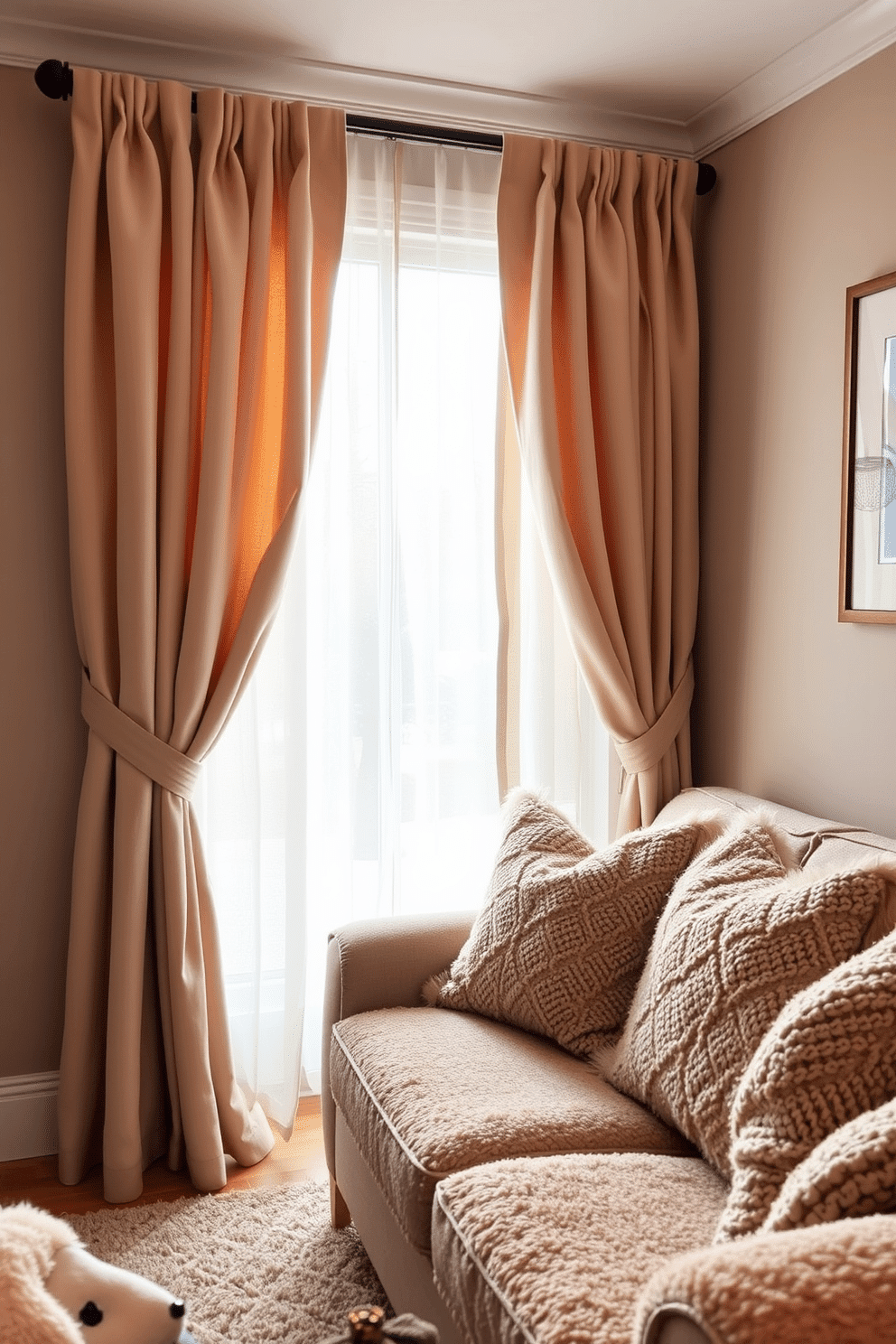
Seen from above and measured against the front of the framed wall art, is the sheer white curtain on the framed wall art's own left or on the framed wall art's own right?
on the framed wall art's own right

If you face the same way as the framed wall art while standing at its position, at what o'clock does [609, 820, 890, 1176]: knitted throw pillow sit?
The knitted throw pillow is roughly at 11 o'clock from the framed wall art.

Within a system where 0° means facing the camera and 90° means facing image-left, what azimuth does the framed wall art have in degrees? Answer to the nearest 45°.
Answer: approximately 45°

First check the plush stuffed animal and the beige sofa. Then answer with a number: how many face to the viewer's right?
1

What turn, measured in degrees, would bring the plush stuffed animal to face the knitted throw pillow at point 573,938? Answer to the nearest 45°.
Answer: approximately 45° to its left

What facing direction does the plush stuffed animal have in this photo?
to the viewer's right

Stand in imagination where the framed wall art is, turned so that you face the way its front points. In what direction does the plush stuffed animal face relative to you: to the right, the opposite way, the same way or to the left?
the opposite way

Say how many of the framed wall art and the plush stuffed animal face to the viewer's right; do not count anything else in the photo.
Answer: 1

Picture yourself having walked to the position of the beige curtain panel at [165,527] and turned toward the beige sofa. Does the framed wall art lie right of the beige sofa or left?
left
